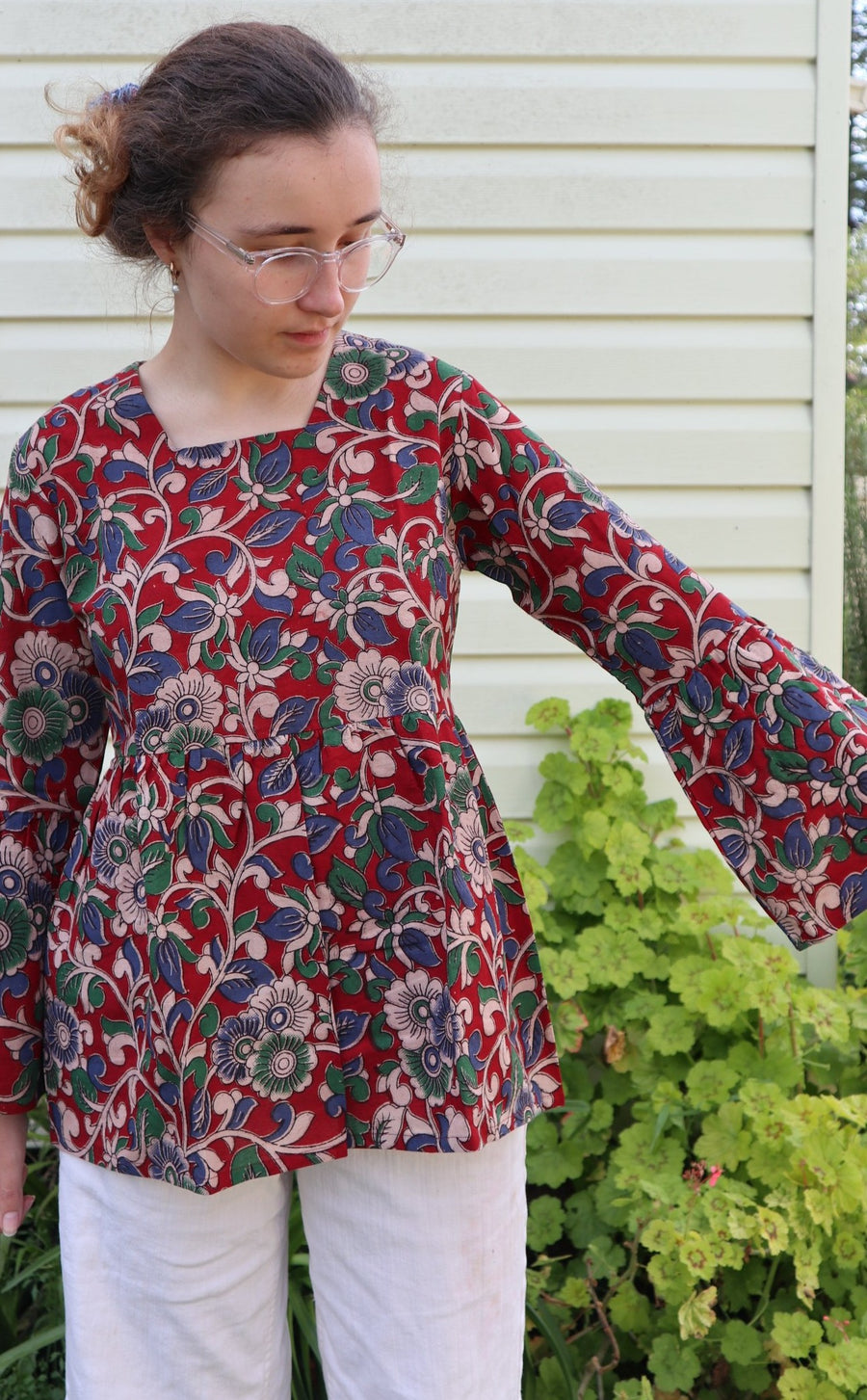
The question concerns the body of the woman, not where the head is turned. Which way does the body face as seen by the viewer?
toward the camera

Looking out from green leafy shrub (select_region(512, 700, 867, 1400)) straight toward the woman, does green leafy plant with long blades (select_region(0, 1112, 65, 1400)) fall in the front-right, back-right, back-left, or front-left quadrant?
front-right

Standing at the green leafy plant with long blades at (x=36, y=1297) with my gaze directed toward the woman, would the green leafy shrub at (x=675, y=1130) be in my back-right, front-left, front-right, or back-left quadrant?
front-left

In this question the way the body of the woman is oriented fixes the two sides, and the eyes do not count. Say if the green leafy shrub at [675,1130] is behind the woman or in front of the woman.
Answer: behind

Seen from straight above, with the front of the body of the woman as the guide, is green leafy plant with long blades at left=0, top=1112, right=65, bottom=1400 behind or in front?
behind

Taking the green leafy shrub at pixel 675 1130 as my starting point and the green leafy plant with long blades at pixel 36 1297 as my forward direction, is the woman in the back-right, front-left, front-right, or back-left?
front-left

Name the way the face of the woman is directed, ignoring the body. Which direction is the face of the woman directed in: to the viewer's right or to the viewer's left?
to the viewer's right
